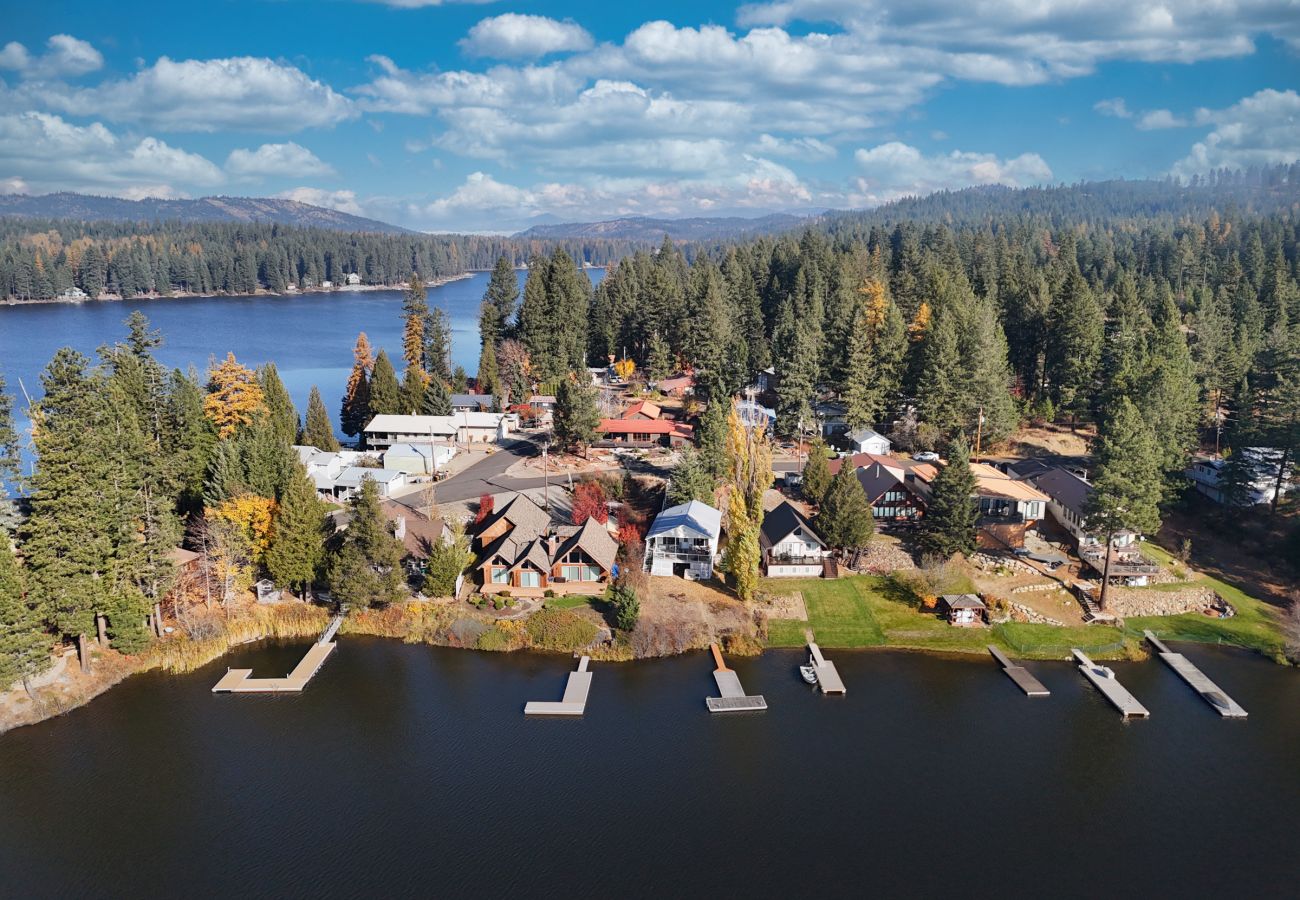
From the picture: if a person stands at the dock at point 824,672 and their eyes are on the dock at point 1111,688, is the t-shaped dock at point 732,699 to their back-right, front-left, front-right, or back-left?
back-right

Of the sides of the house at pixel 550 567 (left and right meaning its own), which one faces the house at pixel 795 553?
left

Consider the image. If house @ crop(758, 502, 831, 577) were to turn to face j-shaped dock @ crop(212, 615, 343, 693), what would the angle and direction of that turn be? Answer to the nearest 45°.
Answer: approximately 45° to its right

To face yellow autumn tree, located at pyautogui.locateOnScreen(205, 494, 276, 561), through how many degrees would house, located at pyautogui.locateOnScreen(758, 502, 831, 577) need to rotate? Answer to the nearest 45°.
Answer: approximately 90° to its right

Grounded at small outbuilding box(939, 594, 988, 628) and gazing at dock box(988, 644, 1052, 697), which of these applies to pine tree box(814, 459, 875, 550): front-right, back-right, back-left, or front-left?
back-right

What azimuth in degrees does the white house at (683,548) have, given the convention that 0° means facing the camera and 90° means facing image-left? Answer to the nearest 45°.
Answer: approximately 0°

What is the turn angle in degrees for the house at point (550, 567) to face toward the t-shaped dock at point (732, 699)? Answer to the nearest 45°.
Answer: approximately 45° to its left

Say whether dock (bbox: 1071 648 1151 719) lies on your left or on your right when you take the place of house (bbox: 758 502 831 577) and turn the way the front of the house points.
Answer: on your left

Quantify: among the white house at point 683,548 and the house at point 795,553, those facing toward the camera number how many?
2

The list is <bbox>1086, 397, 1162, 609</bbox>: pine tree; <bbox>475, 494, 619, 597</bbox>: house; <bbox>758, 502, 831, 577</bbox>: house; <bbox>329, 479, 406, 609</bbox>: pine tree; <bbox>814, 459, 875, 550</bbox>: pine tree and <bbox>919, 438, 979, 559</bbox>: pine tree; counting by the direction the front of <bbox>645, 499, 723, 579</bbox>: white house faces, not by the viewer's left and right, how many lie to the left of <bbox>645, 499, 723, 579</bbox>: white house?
4

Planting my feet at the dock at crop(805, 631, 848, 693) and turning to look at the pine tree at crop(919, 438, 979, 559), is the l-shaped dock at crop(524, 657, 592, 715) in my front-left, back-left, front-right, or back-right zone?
back-left

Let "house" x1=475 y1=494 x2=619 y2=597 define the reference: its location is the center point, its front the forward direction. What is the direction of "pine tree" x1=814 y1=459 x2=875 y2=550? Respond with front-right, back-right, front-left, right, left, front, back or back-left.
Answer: left
